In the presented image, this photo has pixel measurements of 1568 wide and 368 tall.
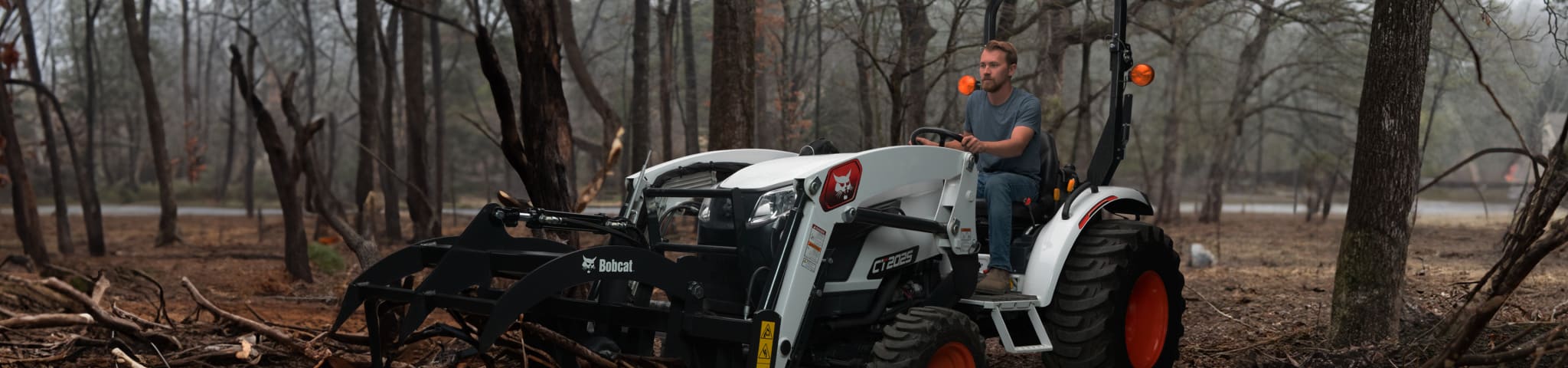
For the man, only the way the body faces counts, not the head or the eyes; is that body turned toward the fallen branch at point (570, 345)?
yes

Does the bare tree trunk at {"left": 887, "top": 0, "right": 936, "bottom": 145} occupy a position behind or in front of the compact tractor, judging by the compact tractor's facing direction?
behind

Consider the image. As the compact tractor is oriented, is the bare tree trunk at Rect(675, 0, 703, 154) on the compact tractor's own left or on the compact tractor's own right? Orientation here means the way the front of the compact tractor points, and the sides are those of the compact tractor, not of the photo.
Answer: on the compact tractor's own right

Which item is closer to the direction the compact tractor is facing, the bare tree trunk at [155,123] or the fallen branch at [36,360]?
the fallen branch

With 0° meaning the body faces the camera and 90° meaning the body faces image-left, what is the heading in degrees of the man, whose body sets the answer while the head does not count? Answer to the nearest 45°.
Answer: approximately 45°

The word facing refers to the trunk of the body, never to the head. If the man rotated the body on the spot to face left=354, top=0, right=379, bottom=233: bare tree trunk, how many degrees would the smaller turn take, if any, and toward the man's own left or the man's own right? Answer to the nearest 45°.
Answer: approximately 90° to the man's own right

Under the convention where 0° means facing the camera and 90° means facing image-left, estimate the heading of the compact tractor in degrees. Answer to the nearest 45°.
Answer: approximately 45°
